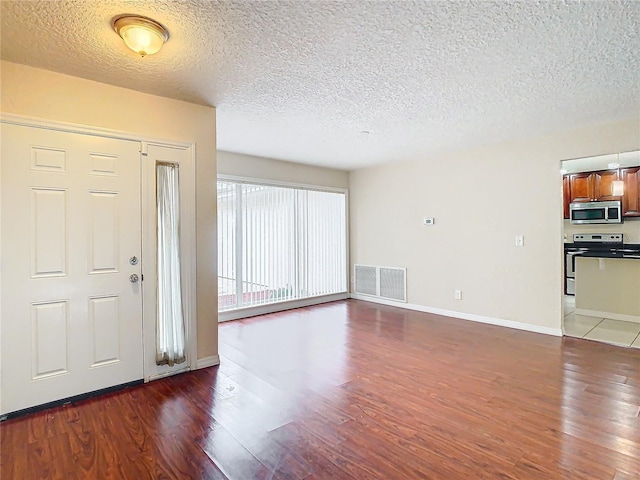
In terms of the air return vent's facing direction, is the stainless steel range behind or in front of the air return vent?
behind

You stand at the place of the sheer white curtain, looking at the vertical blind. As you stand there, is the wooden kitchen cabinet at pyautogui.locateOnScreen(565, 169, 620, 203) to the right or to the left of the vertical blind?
right

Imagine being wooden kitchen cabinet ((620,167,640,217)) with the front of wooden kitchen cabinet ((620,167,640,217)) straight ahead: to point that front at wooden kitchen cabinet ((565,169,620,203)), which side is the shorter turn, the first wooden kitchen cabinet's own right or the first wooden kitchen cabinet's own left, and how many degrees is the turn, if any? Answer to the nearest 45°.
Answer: approximately 90° to the first wooden kitchen cabinet's own right

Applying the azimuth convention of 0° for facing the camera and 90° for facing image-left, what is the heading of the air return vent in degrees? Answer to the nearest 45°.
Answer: approximately 45°

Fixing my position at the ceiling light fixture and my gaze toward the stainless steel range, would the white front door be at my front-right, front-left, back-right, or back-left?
back-left

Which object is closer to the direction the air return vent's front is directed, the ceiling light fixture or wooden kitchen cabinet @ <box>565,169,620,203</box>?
the ceiling light fixture

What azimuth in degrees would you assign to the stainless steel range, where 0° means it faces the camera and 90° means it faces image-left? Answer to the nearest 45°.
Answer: approximately 0°

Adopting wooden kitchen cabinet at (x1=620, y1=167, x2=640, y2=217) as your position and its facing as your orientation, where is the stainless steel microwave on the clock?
The stainless steel microwave is roughly at 3 o'clock from the wooden kitchen cabinet.
